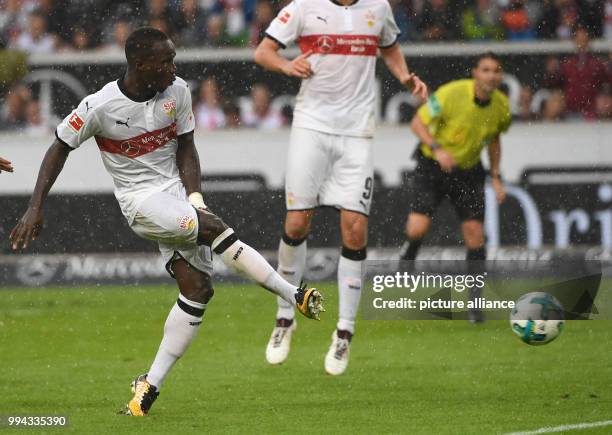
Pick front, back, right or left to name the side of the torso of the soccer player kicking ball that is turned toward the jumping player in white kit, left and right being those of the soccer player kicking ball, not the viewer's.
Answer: left

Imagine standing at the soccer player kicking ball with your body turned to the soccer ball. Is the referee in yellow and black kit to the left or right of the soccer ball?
left

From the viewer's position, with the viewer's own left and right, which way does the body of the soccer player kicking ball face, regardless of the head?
facing the viewer and to the right of the viewer

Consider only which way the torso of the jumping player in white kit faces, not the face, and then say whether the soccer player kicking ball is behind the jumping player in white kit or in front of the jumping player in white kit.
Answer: in front

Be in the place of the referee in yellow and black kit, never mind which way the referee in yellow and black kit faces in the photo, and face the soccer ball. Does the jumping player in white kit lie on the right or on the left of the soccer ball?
right

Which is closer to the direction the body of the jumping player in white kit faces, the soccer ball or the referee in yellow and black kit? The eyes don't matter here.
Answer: the soccer ball

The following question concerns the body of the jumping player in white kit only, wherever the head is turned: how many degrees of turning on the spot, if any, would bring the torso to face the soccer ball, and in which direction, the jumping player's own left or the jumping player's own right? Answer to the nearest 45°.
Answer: approximately 45° to the jumping player's own left

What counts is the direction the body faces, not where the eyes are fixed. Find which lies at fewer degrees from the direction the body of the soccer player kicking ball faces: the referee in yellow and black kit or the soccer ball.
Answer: the soccer ball

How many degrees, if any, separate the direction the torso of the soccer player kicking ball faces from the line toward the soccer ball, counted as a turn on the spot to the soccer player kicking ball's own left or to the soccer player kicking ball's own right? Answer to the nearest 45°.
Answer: approximately 45° to the soccer player kicking ball's own left

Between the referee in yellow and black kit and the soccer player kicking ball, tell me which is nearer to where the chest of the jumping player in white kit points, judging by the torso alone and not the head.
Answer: the soccer player kicking ball

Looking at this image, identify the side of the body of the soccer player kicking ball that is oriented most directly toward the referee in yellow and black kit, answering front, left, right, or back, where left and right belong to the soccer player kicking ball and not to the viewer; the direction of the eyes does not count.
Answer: left

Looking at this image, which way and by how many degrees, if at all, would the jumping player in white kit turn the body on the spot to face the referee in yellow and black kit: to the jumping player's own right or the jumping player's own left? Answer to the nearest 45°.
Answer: approximately 135° to the jumping player's own left

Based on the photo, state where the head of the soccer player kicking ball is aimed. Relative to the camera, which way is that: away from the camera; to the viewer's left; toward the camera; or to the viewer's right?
to the viewer's right
